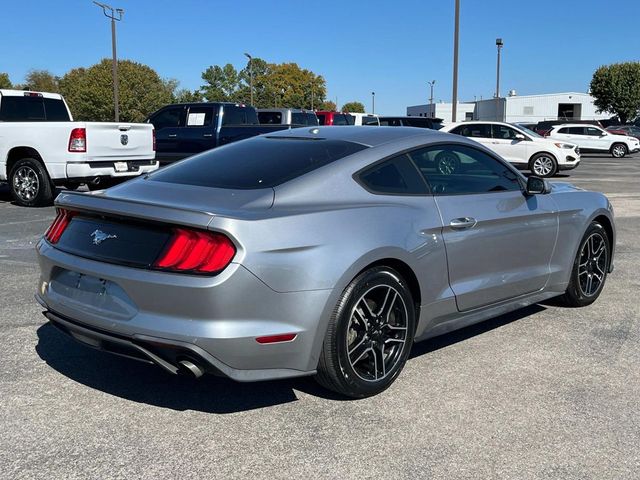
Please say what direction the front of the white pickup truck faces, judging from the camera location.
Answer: facing away from the viewer and to the left of the viewer

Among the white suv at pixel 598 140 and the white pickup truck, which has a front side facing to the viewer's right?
the white suv

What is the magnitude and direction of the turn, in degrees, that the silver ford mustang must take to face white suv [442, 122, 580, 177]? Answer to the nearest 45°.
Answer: approximately 45° to its left

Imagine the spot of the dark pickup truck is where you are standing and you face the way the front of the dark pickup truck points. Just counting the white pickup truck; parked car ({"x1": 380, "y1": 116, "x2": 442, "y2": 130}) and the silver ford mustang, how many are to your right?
1

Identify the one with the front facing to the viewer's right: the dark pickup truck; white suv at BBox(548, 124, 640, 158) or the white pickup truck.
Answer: the white suv

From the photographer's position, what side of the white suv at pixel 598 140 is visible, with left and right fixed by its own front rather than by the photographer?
right

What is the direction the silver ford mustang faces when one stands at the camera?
facing away from the viewer and to the right of the viewer

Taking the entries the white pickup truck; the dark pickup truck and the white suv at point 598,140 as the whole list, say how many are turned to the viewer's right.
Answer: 1

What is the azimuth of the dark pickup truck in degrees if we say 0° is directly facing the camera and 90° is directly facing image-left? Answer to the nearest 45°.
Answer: approximately 135°

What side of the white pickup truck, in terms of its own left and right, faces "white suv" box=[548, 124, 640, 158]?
right

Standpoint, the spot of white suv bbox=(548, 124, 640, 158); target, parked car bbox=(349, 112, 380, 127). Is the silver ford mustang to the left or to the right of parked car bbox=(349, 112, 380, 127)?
left
